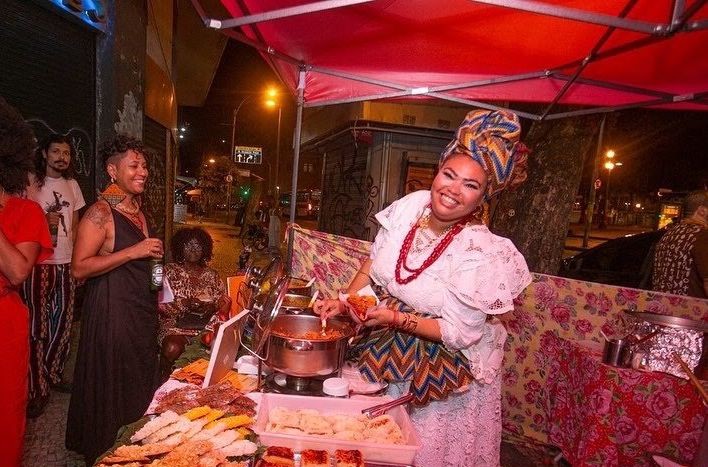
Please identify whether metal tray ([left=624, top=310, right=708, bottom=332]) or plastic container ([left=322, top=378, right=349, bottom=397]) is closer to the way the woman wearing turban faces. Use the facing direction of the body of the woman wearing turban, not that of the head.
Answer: the plastic container

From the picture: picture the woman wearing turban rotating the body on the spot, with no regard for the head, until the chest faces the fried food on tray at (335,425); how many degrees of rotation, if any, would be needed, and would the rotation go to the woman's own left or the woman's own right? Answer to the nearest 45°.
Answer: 0° — they already face it

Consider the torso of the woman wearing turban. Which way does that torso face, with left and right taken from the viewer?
facing the viewer and to the left of the viewer

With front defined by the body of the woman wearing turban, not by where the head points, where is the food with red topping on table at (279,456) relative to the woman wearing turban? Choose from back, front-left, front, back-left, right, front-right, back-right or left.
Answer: front

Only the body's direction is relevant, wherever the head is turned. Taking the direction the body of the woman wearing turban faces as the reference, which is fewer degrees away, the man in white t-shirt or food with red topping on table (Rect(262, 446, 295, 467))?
the food with red topping on table

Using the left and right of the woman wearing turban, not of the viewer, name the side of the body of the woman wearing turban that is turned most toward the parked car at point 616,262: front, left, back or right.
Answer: back

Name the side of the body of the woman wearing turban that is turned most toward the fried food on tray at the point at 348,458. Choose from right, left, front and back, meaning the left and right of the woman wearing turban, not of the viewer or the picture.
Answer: front

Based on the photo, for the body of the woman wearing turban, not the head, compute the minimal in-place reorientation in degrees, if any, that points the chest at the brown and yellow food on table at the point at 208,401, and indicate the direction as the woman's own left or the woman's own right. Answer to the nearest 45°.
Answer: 0° — they already face it

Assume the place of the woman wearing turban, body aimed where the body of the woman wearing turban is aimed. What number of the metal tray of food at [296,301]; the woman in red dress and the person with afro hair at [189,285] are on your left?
0

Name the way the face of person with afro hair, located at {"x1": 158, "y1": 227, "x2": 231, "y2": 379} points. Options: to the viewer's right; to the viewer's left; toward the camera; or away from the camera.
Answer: toward the camera

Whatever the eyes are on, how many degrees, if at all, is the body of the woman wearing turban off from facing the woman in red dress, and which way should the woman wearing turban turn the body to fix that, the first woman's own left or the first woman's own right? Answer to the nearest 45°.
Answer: approximately 45° to the first woman's own right

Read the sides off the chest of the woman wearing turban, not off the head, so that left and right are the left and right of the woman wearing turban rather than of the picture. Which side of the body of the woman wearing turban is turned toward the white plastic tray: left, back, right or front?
front

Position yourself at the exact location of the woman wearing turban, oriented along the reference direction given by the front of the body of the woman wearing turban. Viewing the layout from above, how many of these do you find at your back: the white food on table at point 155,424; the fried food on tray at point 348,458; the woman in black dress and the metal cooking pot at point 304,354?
0

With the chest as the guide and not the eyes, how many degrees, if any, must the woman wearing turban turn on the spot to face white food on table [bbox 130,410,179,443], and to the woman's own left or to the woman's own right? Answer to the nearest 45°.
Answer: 0° — they already face it

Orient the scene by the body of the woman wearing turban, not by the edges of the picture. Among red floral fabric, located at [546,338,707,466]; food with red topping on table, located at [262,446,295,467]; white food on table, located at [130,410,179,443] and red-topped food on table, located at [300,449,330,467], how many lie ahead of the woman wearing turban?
3
